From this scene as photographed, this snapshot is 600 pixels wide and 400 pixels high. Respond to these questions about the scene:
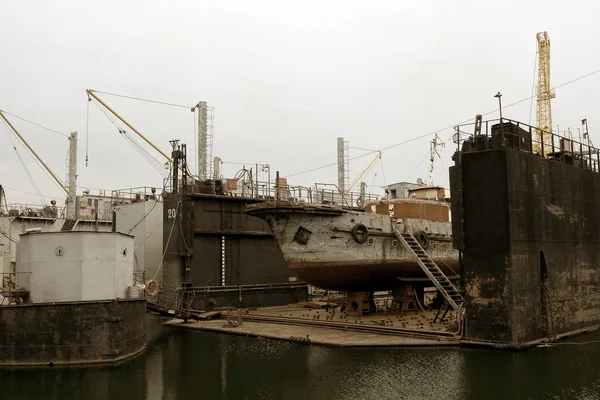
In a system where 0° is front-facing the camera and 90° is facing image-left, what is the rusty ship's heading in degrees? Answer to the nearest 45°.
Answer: approximately 45°

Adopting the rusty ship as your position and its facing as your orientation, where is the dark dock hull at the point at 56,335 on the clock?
The dark dock hull is roughly at 12 o'clock from the rusty ship.

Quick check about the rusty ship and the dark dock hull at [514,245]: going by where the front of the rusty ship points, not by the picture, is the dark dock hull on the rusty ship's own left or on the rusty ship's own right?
on the rusty ship's own left
